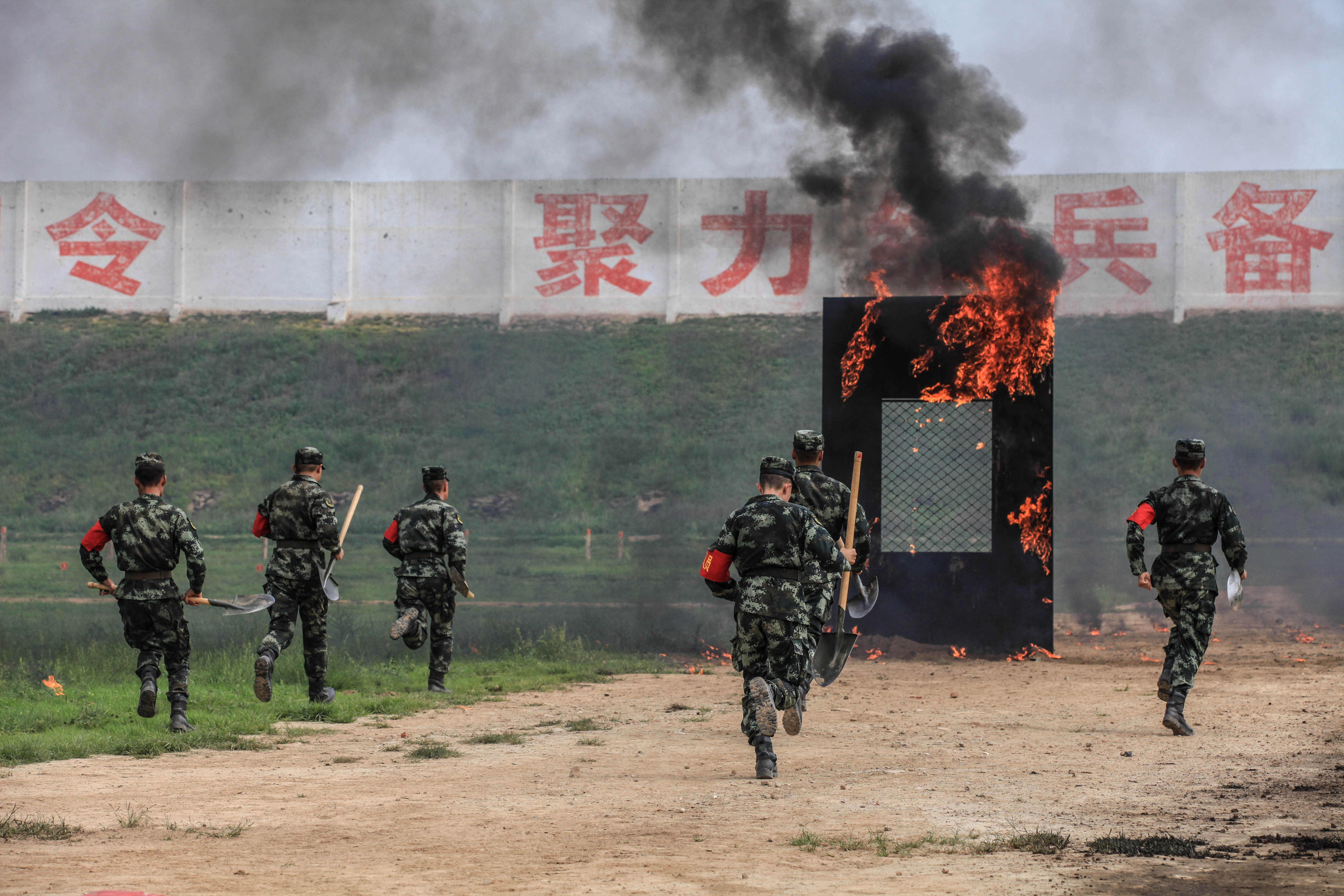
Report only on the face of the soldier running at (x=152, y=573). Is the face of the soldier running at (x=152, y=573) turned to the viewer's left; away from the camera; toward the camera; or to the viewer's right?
away from the camera

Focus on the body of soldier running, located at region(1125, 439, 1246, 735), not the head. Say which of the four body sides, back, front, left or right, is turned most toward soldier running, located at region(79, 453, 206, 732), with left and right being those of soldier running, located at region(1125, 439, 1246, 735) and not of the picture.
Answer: left

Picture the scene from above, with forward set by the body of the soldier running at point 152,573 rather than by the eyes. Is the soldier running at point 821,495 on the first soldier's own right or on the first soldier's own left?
on the first soldier's own right

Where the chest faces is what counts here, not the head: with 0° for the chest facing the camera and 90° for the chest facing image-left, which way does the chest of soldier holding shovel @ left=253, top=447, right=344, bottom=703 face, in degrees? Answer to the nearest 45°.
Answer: approximately 225°

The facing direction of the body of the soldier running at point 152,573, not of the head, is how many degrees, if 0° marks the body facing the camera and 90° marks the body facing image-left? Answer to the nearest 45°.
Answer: approximately 180°

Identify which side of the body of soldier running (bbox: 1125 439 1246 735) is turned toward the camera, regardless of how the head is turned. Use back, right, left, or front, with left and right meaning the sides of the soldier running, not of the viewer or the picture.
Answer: back

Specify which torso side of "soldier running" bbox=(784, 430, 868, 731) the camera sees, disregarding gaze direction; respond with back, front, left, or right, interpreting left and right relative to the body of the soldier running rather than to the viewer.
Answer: back

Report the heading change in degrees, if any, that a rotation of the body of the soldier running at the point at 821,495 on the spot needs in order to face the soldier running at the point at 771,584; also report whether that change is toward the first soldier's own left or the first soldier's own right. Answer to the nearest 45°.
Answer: approximately 180°

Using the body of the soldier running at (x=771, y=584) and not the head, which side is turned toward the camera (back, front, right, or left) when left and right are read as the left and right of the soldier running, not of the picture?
back

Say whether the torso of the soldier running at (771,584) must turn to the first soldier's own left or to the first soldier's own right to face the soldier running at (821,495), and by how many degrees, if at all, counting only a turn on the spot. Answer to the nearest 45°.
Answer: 0° — they already face them

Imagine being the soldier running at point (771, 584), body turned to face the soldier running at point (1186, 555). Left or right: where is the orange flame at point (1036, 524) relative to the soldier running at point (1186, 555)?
left

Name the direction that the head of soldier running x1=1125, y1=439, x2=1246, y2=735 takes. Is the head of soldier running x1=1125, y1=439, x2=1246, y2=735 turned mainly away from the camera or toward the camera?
away from the camera
